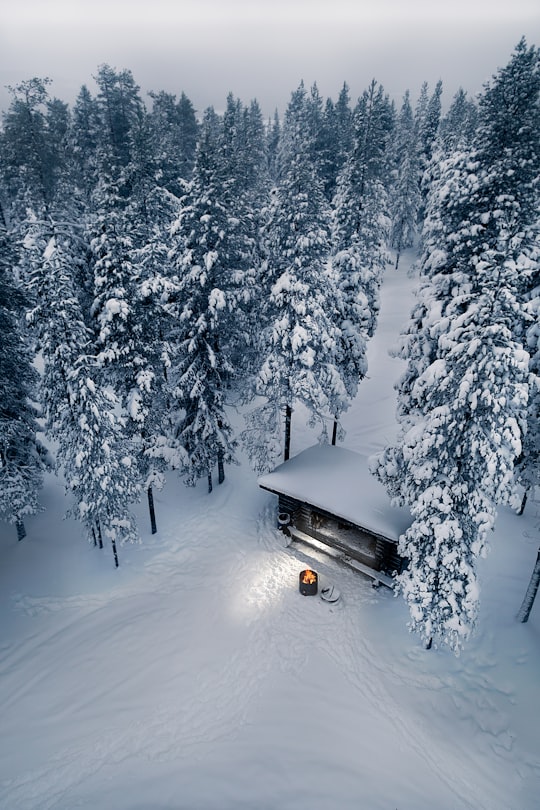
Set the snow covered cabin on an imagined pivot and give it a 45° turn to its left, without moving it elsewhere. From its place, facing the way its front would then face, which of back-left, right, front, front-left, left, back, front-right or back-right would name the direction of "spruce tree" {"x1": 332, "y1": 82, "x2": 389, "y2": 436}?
back

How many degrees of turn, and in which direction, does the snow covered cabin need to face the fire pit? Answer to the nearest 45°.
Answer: approximately 45° to its left

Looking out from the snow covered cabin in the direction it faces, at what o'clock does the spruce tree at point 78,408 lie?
The spruce tree is roughly at 1 o'clock from the snow covered cabin.

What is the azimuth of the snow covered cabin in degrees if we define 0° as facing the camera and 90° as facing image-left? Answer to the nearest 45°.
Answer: approximately 45°
